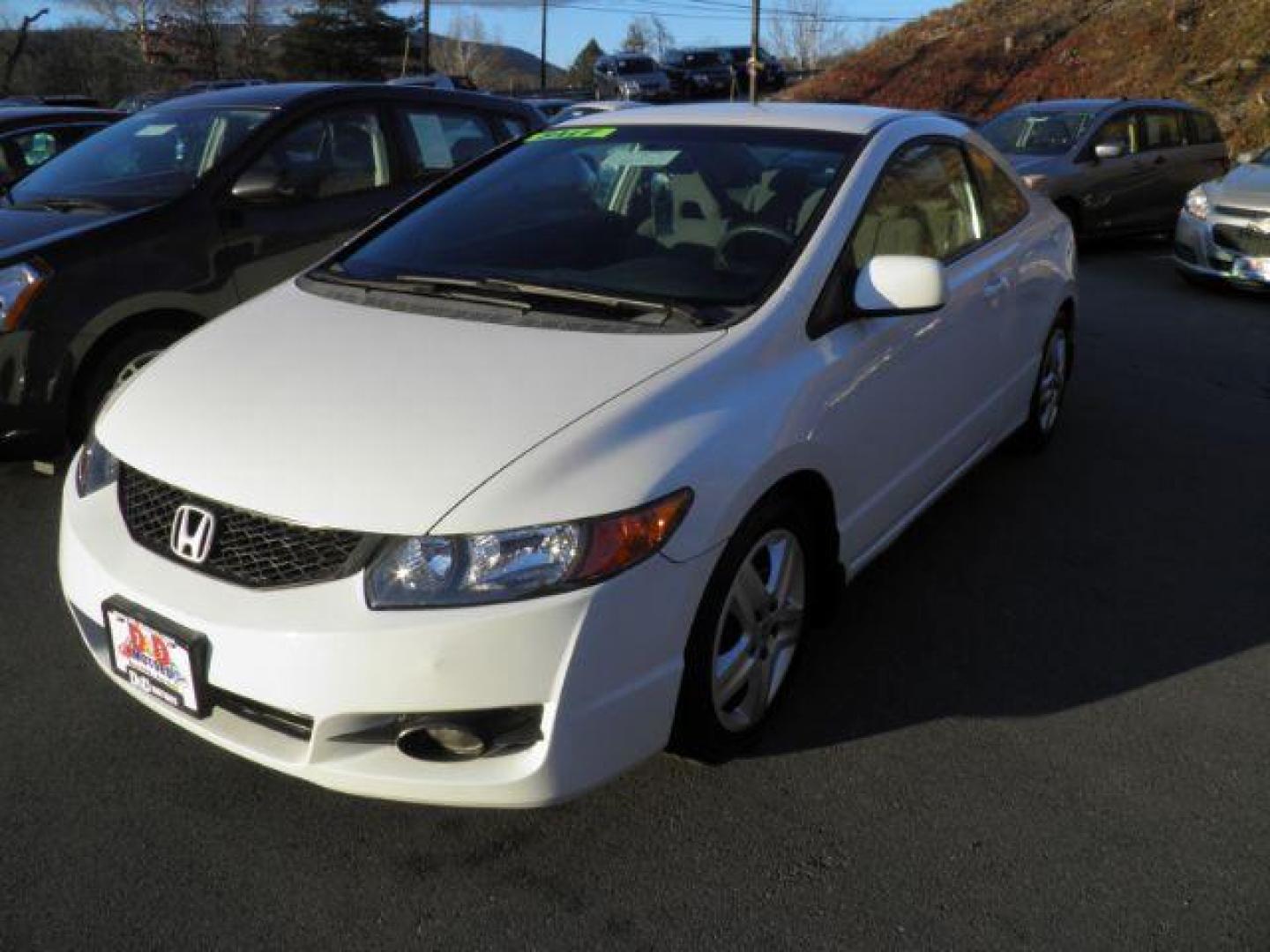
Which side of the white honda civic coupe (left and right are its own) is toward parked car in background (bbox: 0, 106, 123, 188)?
right

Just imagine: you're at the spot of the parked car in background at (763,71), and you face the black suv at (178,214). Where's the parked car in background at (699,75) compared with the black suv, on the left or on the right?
right

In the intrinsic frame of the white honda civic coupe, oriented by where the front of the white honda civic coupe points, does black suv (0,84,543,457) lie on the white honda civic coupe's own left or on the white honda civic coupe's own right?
on the white honda civic coupe's own right

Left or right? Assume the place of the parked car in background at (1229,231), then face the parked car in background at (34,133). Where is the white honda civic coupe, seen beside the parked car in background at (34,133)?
left

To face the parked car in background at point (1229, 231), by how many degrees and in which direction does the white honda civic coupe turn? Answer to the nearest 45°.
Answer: approximately 180°

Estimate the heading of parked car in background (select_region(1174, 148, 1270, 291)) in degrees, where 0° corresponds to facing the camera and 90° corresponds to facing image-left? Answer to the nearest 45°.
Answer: approximately 45°

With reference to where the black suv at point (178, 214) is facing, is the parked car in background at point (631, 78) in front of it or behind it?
behind

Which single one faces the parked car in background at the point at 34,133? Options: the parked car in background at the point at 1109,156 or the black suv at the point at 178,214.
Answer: the parked car in background at the point at 1109,156

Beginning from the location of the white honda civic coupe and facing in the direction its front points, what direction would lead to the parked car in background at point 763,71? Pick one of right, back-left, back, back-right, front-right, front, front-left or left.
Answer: back-right
